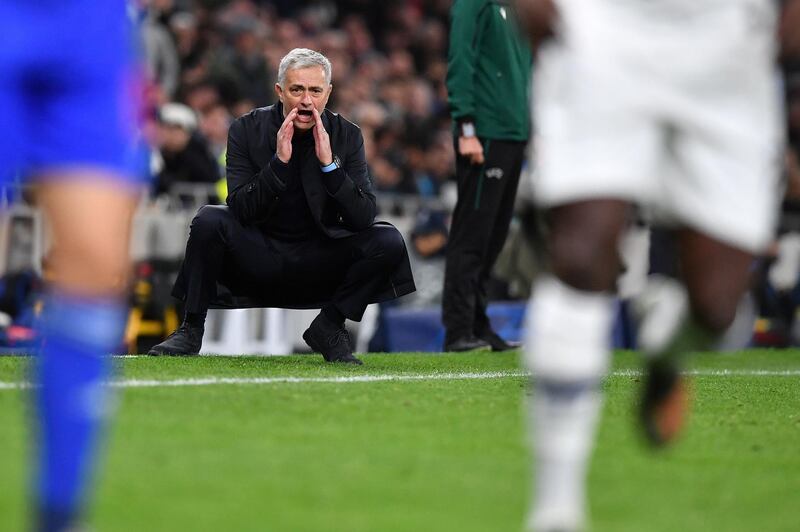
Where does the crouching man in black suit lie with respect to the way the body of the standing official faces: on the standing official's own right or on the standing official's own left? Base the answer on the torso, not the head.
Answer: on the standing official's own right

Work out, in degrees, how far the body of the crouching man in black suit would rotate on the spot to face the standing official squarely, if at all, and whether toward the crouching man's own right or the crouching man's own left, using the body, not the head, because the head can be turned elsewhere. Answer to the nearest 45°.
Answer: approximately 135° to the crouching man's own left

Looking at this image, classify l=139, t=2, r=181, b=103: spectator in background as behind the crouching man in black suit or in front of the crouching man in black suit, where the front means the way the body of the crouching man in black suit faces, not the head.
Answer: behind

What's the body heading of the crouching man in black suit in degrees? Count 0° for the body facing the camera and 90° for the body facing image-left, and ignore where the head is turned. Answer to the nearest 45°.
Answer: approximately 0°
